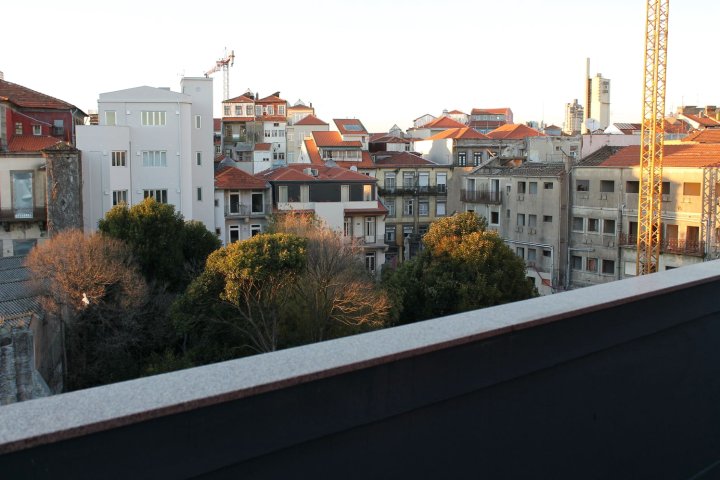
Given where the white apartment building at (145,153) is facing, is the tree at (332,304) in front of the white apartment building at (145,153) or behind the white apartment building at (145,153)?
in front

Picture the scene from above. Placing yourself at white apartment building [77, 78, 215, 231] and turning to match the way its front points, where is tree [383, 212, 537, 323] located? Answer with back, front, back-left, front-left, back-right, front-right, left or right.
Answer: front-left

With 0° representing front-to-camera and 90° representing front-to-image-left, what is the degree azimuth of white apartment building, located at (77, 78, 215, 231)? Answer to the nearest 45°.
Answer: approximately 0°

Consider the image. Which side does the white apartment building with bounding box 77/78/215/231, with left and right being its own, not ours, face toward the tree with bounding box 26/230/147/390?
front

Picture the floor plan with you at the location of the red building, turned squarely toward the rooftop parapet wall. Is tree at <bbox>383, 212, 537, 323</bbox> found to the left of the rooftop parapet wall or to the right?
left

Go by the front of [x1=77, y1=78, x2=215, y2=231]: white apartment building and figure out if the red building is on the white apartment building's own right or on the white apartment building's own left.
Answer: on the white apartment building's own right

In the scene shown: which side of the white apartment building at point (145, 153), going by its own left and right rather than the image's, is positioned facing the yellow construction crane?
left

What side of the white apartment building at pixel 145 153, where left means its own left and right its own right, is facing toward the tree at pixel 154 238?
front

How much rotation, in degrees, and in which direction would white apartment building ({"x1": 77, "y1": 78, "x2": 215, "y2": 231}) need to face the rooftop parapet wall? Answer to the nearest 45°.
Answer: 0° — it already faces it

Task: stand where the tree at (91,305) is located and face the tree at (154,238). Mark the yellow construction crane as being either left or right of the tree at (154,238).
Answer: right
